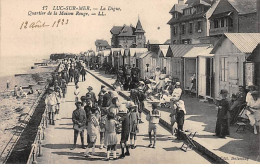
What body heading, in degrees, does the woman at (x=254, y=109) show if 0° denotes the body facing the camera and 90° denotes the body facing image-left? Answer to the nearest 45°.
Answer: approximately 45°

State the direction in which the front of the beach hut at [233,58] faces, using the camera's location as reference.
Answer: facing the viewer and to the left of the viewer

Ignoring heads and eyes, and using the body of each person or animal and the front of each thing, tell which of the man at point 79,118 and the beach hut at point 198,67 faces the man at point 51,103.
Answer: the beach hut

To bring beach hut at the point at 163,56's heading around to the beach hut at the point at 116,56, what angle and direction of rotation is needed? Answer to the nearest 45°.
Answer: approximately 135° to its right

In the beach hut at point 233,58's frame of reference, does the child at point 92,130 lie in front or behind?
in front

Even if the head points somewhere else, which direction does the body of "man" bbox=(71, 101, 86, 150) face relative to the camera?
toward the camera

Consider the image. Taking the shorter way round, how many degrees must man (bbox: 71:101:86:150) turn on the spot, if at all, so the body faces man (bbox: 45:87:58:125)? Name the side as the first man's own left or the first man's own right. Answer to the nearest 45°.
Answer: approximately 180°

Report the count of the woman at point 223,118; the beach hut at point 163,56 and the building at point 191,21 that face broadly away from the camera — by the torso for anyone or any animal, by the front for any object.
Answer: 0

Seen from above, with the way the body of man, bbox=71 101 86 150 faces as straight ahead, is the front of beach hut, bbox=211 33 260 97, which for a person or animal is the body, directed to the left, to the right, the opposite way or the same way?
to the right

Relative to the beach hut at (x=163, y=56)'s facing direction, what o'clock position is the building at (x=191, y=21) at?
The building is roughly at 5 o'clock from the beach hut.

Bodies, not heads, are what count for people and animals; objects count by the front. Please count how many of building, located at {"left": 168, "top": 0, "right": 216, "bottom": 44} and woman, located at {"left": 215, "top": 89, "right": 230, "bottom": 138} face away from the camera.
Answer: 0

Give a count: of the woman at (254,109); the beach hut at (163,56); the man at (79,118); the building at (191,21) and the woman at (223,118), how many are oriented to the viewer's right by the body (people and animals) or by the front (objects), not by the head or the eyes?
0

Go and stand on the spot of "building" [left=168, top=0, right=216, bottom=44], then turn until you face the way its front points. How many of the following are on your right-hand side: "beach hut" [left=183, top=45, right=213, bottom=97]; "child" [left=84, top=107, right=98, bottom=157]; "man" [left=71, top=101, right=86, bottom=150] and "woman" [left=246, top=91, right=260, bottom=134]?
0

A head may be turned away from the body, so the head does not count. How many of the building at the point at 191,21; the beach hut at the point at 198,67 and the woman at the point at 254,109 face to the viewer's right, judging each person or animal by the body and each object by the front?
0

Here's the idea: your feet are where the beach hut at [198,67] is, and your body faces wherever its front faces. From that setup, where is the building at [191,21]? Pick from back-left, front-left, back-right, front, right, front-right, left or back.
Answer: back-right

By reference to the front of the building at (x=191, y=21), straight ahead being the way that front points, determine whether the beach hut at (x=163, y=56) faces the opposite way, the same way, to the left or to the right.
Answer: the same way

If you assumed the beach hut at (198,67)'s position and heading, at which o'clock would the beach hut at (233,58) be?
the beach hut at (233,58) is roughly at 10 o'clock from the beach hut at (198,67).

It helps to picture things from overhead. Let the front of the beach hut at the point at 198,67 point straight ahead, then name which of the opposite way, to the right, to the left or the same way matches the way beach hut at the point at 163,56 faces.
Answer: the same way
